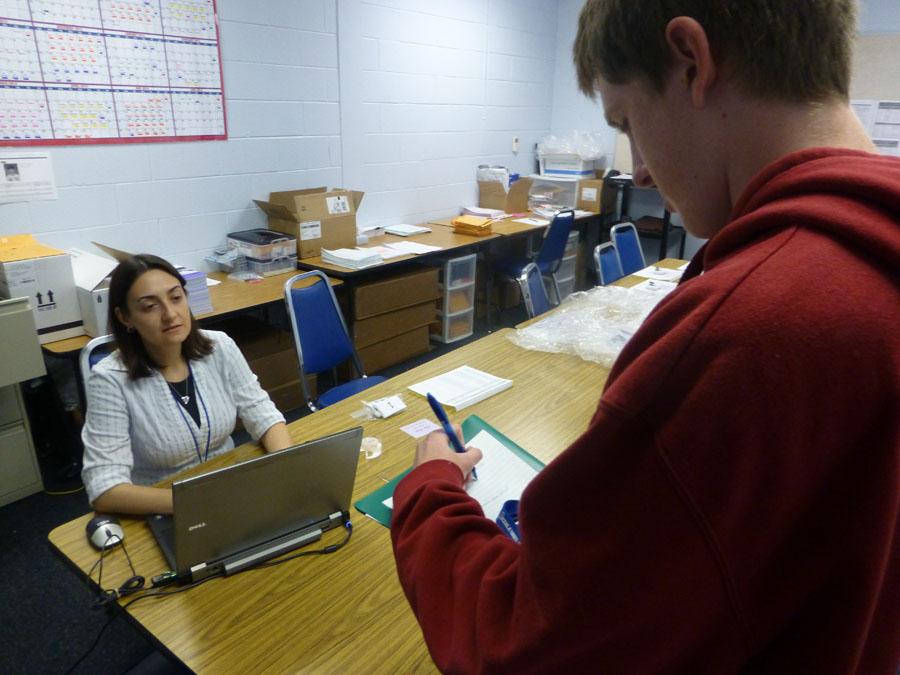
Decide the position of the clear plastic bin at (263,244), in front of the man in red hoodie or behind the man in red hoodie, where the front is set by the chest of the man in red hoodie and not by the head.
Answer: in front

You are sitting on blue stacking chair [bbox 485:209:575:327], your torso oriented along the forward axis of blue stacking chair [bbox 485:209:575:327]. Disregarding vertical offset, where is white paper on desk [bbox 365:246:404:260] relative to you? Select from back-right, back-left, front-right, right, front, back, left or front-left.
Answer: front-left

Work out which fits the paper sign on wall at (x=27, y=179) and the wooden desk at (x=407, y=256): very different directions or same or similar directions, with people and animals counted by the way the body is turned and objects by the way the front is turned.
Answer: same or similar directions

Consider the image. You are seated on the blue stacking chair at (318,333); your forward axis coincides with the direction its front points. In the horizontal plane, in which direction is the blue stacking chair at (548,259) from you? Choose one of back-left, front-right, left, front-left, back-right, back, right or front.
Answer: left

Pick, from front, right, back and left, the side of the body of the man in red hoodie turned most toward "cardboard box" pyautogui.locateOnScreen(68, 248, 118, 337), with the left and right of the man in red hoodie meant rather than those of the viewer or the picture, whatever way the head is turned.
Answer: front

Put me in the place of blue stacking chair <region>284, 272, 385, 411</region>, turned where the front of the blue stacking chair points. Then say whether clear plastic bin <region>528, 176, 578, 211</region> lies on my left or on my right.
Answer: on my left

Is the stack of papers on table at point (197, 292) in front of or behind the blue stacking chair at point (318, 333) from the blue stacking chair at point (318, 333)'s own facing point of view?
behind

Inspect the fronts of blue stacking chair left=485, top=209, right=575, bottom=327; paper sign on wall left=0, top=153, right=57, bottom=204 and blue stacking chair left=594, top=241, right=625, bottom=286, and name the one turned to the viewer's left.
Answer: blue stacking chair left=485, top=209, right=575, bottom=327

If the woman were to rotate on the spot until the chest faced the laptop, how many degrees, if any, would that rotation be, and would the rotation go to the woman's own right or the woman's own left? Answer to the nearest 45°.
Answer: approximately 45° to the woman's own right

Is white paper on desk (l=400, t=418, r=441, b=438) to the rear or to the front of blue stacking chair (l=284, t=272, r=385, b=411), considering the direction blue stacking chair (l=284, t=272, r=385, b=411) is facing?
to the front

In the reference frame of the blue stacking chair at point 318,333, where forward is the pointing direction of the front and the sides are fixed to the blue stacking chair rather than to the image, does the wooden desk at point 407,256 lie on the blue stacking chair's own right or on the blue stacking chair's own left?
on the blue stacking chair's own left

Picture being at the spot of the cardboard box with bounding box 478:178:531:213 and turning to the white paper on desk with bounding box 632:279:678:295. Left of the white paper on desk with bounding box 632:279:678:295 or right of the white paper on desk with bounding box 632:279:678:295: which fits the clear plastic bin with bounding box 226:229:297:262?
right

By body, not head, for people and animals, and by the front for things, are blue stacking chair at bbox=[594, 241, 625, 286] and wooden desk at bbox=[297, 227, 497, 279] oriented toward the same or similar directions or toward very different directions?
same or similar directions

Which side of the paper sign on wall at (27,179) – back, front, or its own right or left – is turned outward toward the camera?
front

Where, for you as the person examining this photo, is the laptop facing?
facing away from the viewer and to the left of the viewer

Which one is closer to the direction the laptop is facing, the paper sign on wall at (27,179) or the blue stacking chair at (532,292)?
the paper sign on wall

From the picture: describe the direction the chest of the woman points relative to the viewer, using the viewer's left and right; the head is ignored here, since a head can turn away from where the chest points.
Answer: facing the viewer and to the right of the viewer

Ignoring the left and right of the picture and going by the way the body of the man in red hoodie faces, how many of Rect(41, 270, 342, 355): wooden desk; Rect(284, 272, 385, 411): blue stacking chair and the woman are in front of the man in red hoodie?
3

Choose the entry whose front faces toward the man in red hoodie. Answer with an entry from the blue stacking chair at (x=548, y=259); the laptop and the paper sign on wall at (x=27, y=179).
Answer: the paper sign on wall

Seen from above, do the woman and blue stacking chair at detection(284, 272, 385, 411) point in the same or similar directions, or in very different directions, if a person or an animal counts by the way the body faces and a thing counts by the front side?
same or similar directions
